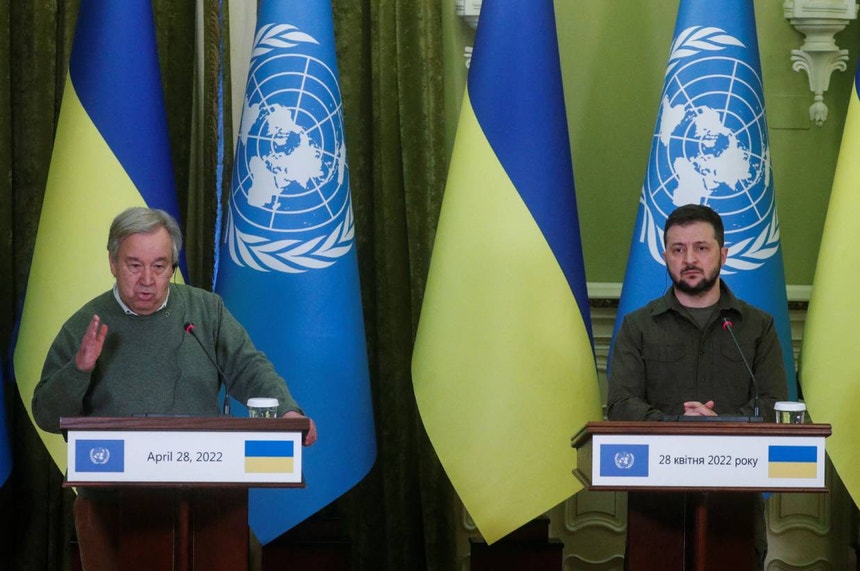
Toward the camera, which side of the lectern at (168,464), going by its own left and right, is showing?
front

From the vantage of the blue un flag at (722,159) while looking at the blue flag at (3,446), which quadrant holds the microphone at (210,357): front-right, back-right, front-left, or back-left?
front-left

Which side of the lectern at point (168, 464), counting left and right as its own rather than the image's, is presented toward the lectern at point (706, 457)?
left

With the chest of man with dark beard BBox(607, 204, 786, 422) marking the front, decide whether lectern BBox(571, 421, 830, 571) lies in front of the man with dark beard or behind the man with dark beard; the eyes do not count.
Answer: in front

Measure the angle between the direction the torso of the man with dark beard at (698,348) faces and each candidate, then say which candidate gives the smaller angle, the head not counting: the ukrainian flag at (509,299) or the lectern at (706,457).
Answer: the lectern

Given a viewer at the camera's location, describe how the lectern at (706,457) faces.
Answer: facing the viewer

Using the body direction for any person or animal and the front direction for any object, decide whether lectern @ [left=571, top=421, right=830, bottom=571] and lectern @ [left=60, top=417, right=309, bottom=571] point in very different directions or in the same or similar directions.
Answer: same or similar directions

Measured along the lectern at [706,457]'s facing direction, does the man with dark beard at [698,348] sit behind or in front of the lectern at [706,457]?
behind

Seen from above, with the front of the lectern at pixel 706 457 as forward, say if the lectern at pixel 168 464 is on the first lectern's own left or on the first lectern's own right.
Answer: on the first lectern's own right

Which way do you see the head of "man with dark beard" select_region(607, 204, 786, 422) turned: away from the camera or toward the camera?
toward the camera

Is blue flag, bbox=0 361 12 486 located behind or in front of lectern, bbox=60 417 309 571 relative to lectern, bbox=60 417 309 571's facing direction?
behind

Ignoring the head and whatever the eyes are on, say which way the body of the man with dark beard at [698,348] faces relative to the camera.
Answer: toward the camera

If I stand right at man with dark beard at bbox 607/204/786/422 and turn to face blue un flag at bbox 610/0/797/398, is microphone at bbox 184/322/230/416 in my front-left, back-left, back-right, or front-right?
back-left

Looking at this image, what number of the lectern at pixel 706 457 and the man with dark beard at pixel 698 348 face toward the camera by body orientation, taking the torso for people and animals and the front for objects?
2

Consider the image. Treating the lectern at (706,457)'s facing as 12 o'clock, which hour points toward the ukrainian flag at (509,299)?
The ukrainian flag is roughly at 5 o'clock from the lectern.

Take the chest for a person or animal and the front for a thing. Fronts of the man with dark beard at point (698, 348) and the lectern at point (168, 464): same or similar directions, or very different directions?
same or similar directions
